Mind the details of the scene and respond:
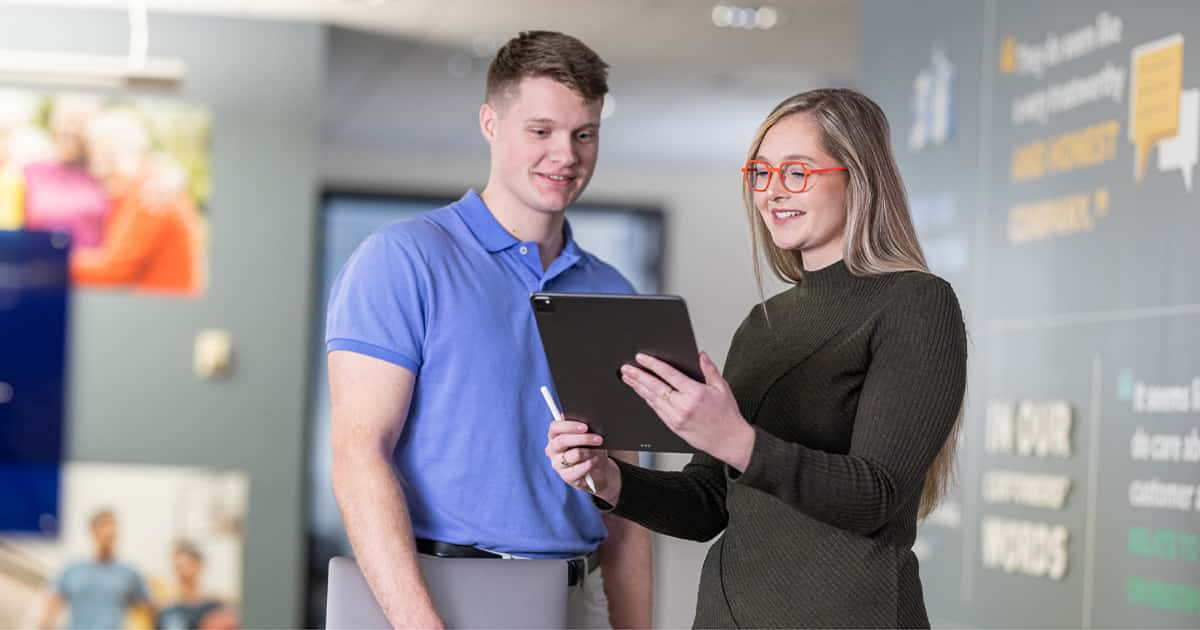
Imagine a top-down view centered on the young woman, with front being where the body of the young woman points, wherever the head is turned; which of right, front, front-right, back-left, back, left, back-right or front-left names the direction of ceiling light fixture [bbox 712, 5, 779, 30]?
back-right

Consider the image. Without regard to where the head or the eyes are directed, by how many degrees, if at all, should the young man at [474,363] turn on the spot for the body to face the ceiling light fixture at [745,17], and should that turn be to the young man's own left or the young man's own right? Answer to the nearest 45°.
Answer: approximately 135° to the young man's own left

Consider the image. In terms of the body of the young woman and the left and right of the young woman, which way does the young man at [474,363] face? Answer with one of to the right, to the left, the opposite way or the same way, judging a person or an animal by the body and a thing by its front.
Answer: to the left

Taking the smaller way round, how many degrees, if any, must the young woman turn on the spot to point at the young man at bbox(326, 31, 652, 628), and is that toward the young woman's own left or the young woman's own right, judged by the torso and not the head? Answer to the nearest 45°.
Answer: approximately 90° to the young woman's own right

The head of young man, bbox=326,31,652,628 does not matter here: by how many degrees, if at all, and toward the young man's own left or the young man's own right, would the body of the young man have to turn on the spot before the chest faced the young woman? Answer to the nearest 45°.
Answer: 0° — they already face them

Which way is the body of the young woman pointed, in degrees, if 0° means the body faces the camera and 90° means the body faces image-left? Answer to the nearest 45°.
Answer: approximately 45°

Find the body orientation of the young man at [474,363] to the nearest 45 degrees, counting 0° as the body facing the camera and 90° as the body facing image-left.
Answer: approximately 315°

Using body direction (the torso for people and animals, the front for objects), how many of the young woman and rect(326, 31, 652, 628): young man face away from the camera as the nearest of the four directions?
0

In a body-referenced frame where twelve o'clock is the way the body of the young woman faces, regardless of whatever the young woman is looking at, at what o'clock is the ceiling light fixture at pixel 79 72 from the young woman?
The ceiling light fixture is roughly at 3 o'clock from the young woman.

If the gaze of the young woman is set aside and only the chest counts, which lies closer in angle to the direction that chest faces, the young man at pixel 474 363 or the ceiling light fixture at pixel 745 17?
the young man
